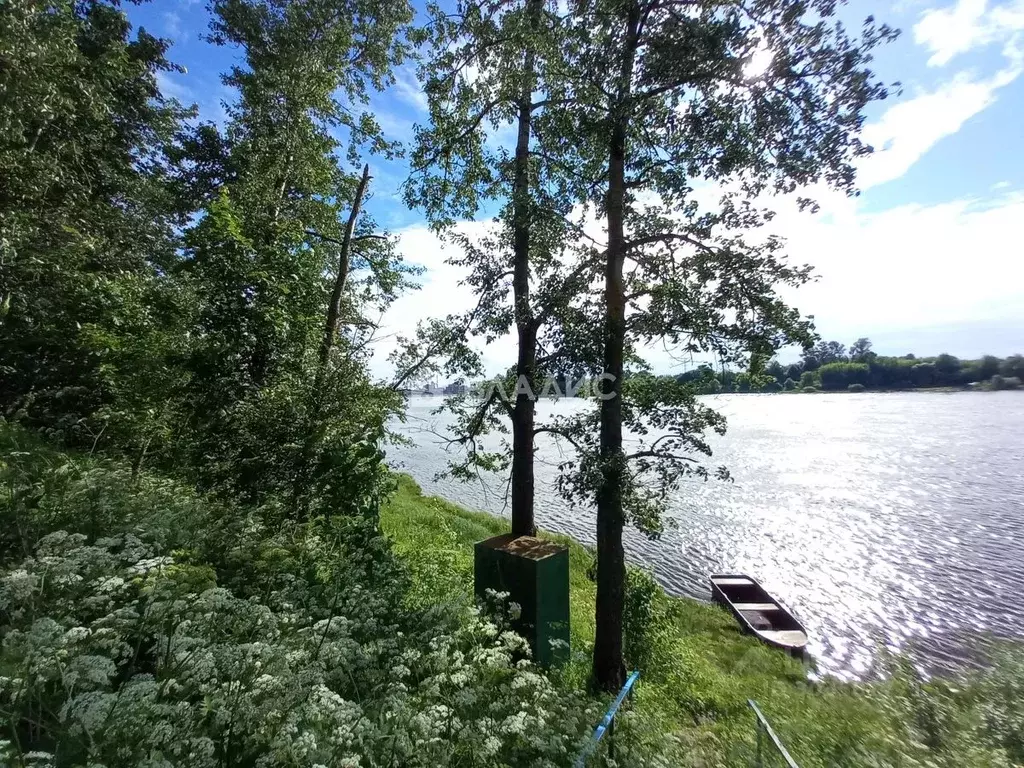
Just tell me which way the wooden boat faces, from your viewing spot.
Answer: facing the viewer and to the right of the viewer

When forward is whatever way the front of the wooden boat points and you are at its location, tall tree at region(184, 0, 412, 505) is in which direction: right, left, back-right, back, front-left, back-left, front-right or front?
right

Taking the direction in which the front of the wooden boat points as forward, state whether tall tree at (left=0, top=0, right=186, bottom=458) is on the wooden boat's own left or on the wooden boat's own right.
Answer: on the wooden boat's own right

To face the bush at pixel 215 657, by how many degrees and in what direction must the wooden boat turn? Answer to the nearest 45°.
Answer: approximately 45° to its right
